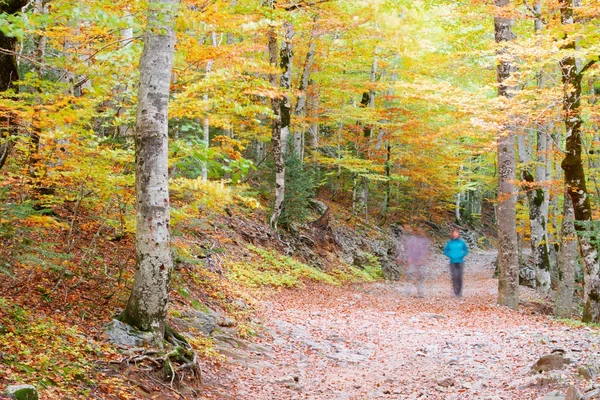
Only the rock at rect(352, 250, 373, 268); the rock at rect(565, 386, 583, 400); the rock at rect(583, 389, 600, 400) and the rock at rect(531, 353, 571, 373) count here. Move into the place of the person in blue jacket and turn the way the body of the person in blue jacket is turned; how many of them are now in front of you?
3

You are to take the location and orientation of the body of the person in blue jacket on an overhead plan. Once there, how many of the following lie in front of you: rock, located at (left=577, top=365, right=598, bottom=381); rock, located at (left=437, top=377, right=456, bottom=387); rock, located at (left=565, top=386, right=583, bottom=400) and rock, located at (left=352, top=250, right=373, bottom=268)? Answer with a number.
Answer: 3

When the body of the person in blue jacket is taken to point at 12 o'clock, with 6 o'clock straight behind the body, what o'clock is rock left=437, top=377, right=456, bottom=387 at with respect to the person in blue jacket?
The rock is roughly at 12 o'clock from the person in blue jacket.

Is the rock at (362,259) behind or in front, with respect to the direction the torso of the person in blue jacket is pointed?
behind

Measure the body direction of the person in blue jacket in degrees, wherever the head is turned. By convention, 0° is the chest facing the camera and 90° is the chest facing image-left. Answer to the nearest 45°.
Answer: approximately 0°
